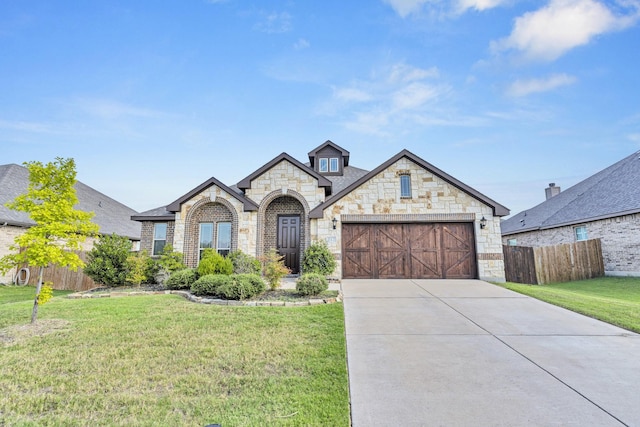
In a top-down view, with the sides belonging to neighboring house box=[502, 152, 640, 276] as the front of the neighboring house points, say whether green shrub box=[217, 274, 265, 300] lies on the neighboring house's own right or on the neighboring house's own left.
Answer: on the neighboring house's own right

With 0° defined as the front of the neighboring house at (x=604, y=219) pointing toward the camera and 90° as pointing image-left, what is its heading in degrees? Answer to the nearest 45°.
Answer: approximately 315°

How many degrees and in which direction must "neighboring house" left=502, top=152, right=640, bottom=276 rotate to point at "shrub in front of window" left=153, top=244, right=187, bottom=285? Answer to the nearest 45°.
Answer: approximately 90° to its right

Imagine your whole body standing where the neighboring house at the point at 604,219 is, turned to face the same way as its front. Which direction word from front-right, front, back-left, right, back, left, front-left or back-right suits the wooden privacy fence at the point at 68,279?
right

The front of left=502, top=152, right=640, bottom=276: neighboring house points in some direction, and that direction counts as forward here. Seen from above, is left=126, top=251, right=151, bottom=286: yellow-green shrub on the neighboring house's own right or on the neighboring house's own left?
on the neighboring house's own right

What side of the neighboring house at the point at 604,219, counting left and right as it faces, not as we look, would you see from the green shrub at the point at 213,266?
right

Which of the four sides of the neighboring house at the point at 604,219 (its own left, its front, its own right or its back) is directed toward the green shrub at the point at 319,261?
right
